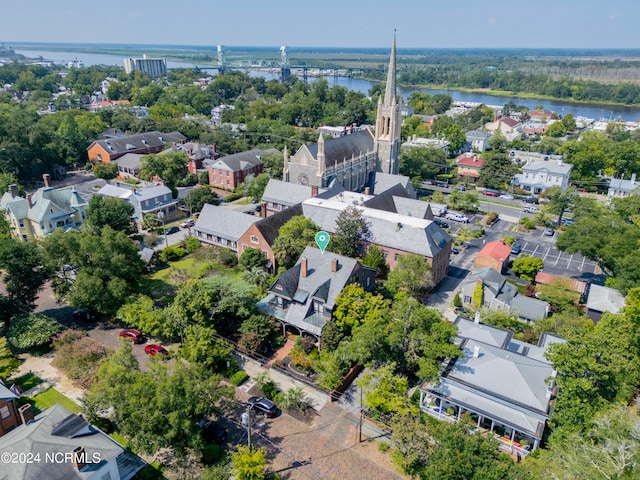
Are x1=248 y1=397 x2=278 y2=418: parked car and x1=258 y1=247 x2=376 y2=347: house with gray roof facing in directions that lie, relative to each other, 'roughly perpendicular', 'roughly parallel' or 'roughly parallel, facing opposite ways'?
roughly perpendicular

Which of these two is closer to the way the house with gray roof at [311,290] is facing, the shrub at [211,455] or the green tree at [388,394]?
the shrub

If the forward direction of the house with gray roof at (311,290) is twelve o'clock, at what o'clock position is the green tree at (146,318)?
The green tree is roughly at 1 o'clock from the house with gray roof.

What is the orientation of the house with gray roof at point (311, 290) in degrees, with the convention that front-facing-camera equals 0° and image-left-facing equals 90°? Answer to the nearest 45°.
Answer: approximately 45°

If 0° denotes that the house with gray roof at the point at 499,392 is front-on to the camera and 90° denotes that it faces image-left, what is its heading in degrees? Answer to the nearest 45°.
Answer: approximately 45°

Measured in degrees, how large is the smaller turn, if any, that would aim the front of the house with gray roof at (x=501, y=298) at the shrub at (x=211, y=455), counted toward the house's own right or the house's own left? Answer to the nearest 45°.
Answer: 0° — it already faces it

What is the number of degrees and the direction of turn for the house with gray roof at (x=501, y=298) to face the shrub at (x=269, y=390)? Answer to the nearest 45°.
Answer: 0° — it already faces it

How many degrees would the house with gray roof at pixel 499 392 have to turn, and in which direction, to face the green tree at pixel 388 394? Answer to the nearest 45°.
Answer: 0° — it already faces it

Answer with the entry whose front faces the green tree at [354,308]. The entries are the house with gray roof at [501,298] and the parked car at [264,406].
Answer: the house with gray roof
